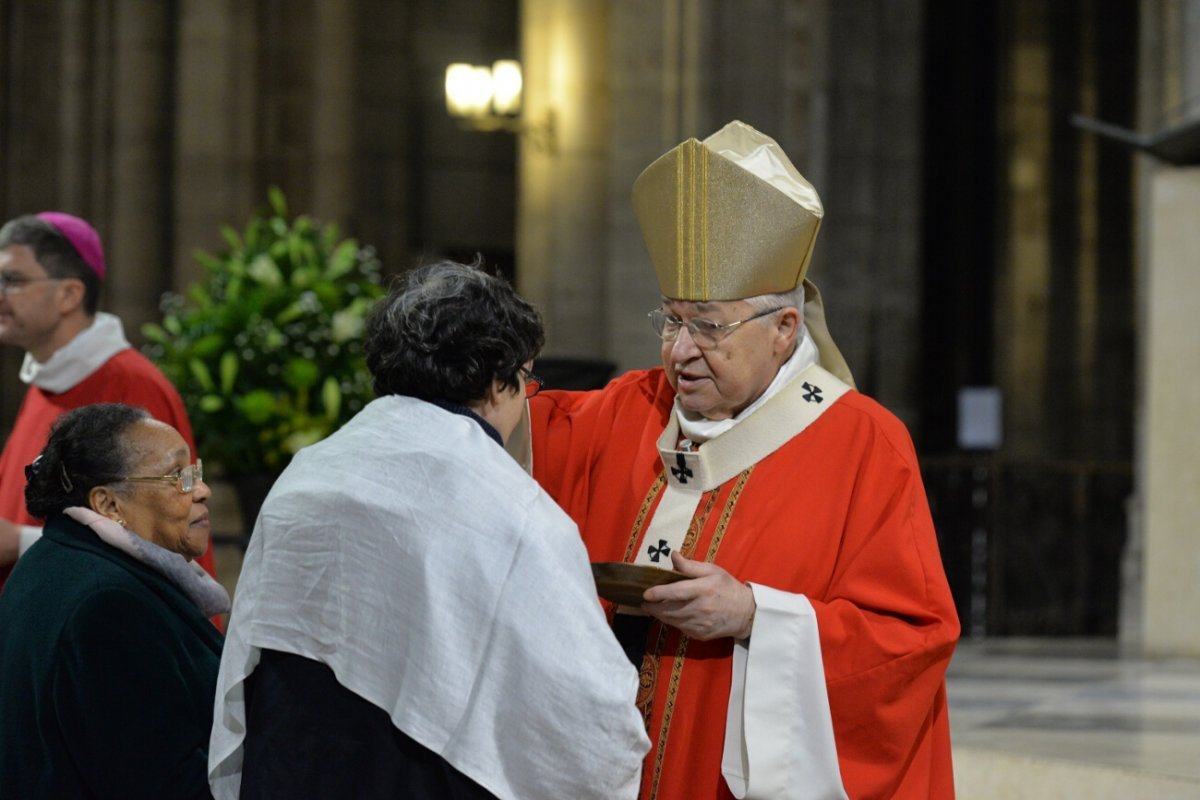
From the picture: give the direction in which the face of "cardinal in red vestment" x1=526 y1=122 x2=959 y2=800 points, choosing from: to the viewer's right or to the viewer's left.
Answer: to the viewer's left

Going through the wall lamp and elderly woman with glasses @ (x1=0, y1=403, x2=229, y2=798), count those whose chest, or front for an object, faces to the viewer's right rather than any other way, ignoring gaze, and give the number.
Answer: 1

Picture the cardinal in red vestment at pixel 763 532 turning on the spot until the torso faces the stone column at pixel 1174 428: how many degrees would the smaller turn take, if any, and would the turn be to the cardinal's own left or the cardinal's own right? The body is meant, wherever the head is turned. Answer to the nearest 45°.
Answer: approximately 135° to the cardinal's own right

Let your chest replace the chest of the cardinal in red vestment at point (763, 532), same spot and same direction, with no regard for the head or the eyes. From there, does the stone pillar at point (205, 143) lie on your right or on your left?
on your right

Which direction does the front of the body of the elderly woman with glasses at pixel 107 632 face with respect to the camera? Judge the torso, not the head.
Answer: to the viewer's right

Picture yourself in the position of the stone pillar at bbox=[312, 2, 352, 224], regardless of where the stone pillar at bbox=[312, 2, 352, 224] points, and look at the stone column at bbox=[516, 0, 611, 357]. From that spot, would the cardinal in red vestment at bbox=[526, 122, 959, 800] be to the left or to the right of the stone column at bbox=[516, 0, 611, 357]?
right

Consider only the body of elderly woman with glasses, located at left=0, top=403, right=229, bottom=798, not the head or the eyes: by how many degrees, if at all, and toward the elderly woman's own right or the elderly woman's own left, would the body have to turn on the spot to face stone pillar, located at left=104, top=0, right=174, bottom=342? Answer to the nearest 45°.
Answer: approximately 90° to the elderly woman's own left

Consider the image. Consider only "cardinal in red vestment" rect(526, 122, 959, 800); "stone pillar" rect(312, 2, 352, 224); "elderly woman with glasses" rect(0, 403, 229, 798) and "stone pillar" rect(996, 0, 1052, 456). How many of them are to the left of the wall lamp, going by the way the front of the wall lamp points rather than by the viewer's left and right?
2

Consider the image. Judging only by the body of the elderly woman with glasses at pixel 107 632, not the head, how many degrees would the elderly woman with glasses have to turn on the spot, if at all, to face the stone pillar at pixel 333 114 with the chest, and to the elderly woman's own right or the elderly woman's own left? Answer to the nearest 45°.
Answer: approximately 90° to the elderly woman's own left

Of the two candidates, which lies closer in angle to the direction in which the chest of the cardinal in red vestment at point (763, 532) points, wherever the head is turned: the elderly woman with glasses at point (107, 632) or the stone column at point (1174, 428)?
the elderly woman with glasses

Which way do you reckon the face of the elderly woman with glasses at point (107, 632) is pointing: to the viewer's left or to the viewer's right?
to the viewer's right

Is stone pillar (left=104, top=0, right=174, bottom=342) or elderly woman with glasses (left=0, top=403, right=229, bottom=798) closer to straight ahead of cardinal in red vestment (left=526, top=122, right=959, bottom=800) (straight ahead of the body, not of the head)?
the elderly woman with glasses
